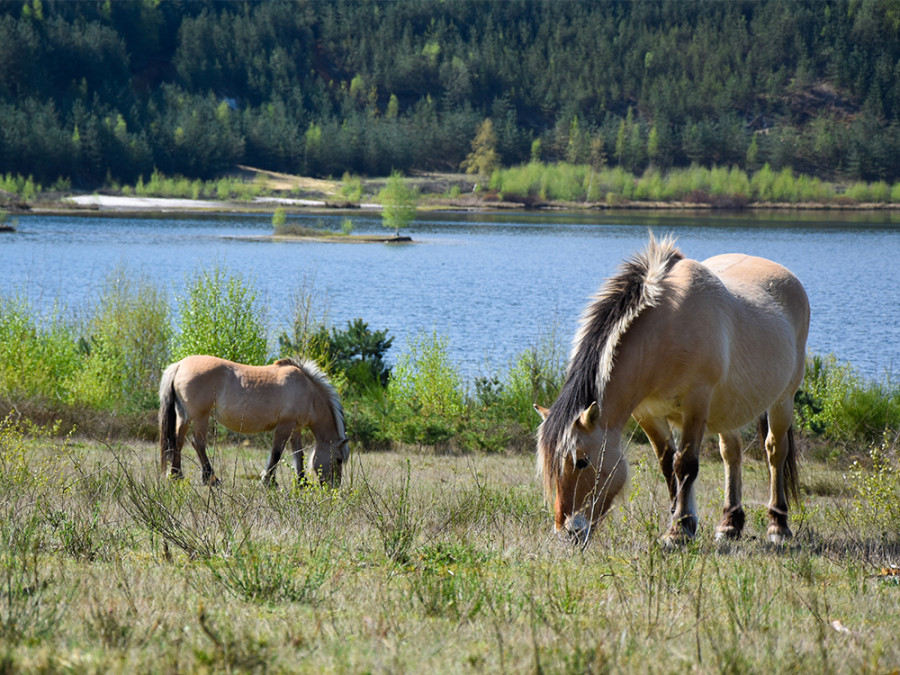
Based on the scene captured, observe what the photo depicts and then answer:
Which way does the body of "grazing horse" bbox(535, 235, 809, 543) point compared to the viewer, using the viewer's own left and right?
facing the viewer and to the left of the viewer

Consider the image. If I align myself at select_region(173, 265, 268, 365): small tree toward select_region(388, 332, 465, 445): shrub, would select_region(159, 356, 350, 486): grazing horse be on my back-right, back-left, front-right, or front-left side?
front-right

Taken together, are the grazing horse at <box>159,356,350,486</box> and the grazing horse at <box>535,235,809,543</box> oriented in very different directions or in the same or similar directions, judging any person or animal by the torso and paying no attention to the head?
very different directions

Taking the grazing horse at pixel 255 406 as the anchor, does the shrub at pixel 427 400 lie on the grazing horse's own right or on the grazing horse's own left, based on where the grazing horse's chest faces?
on the grazing horse's own left

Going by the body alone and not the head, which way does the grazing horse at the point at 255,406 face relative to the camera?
to the viewer's right

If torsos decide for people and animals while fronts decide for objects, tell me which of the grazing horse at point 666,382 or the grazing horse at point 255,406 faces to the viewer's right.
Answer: the grazing horse at point 255,406

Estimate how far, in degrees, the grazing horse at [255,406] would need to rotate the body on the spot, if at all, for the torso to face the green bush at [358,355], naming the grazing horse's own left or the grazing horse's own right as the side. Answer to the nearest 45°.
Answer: approximately 90° to the grazing horse's own left

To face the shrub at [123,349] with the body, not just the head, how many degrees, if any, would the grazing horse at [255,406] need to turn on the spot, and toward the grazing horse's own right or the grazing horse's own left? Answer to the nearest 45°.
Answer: approximately 90° to the grazing horse's own left

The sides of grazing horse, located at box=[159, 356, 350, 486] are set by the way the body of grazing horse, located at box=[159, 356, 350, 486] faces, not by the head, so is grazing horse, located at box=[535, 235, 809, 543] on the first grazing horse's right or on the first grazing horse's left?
on the first grazing horse's right

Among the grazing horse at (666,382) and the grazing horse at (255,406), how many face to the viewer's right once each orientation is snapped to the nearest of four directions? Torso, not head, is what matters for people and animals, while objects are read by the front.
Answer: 1
